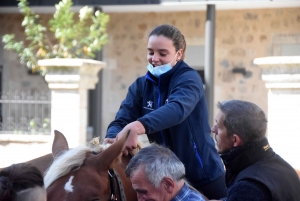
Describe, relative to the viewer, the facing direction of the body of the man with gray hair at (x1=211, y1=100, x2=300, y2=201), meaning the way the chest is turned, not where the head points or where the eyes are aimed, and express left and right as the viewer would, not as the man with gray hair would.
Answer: facing away from the viewer and to the left of the viewer

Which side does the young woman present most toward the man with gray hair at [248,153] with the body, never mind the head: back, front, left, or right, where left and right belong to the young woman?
left

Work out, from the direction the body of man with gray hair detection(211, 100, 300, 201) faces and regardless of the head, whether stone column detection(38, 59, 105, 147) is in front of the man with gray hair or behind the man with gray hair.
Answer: in front

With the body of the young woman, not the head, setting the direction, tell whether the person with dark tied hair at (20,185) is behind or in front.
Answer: in front

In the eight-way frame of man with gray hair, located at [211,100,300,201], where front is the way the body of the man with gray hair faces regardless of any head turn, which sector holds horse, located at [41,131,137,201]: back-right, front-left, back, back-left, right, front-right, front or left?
front-left

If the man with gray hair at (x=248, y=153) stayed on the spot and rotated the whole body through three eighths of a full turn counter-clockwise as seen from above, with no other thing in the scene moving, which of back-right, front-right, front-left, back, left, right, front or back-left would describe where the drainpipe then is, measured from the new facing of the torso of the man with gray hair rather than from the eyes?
back

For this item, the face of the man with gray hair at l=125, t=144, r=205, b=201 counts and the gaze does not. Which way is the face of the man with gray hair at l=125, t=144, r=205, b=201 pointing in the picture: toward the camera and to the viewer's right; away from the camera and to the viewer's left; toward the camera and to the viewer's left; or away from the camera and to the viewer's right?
toward the camera and to the viewer's left

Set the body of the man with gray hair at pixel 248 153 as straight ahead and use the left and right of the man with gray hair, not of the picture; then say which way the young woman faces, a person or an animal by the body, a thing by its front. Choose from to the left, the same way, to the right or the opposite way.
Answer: to the left

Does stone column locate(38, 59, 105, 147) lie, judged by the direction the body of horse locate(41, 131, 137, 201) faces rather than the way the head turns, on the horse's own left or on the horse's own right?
on the horse's own right

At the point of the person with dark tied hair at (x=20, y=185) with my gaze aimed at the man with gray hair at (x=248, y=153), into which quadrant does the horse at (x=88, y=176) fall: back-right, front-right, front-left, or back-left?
front-left

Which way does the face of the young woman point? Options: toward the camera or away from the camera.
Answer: toward the camera

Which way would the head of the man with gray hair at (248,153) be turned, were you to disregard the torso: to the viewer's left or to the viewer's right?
to the viewer's left

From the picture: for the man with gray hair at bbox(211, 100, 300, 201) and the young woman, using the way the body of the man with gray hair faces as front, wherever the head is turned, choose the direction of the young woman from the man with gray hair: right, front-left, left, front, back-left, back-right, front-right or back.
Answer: front

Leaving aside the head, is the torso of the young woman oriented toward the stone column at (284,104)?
no

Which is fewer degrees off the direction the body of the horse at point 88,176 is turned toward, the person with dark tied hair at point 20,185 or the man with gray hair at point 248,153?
the person with dark tied hair

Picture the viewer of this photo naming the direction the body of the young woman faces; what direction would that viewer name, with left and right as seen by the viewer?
facing the viewer and to the left of the viewer

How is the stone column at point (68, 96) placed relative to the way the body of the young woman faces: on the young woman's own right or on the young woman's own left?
on the young woman's own right
